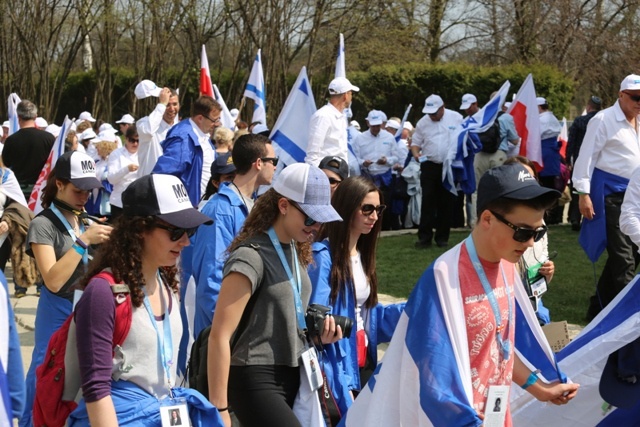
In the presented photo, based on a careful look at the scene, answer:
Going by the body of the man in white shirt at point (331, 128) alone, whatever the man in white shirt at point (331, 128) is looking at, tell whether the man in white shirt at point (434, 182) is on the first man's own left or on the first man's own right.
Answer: on the first man's own left

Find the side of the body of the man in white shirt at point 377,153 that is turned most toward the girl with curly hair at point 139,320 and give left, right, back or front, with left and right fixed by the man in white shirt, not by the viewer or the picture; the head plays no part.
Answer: front
